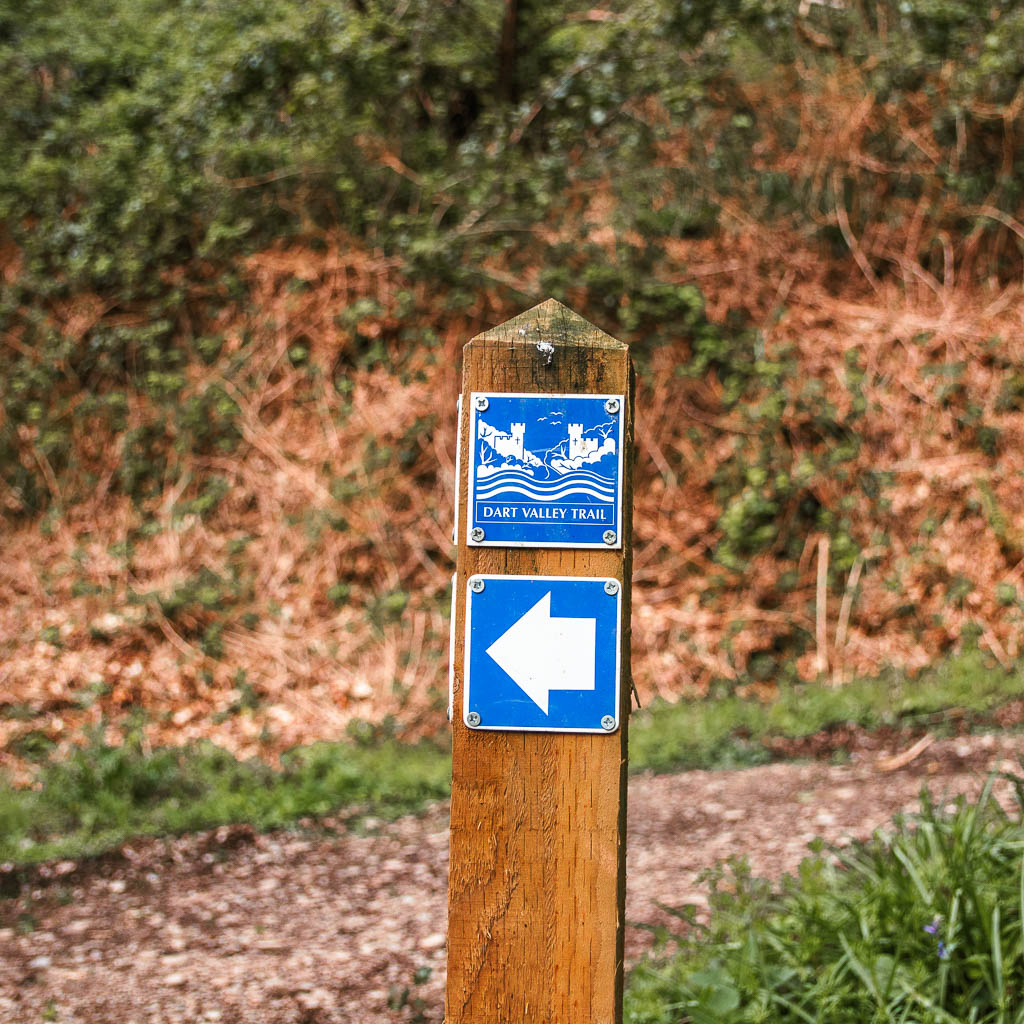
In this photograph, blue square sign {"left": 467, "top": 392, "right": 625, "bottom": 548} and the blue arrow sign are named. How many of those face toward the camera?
2
